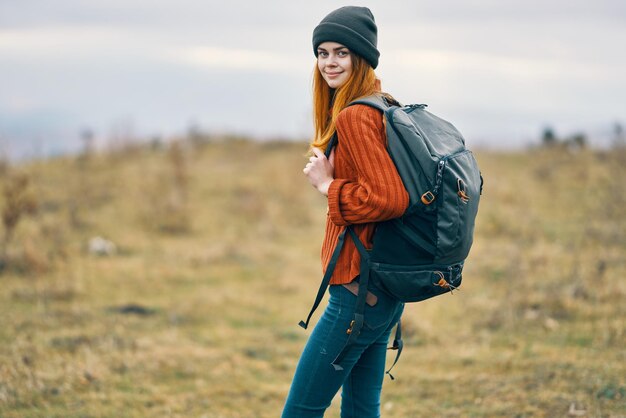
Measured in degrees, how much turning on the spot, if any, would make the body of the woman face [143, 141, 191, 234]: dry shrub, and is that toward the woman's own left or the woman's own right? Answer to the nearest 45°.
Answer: approximately 90° to the woman's own right

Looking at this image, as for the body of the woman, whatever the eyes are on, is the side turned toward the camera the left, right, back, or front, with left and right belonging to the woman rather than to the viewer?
left
